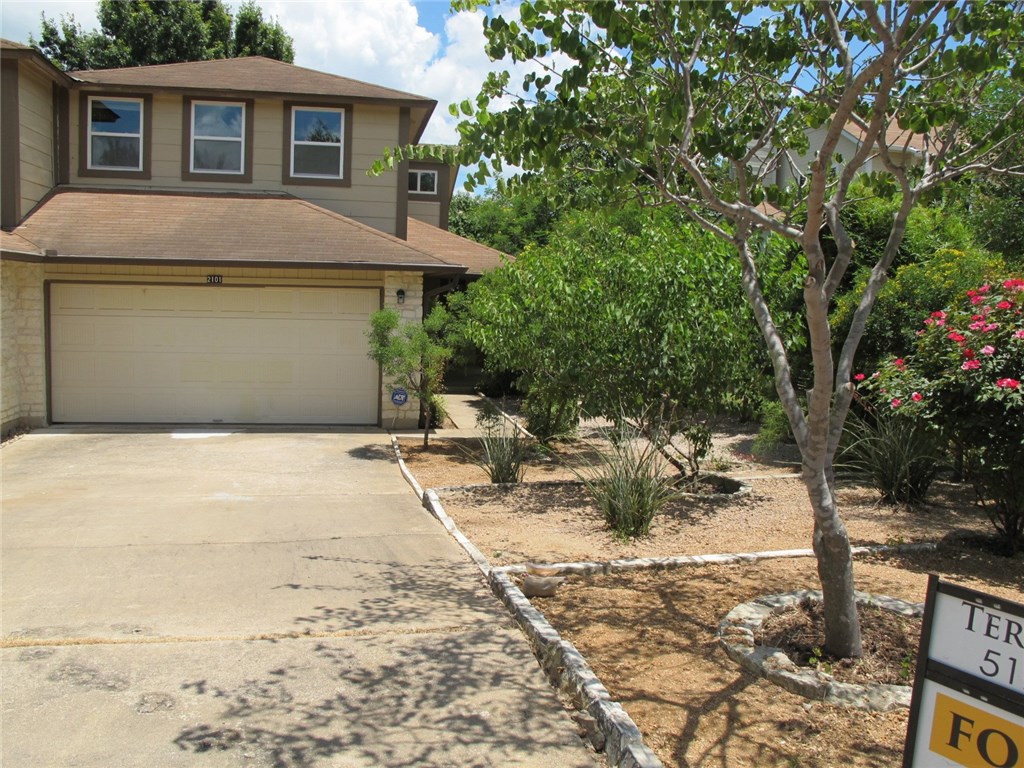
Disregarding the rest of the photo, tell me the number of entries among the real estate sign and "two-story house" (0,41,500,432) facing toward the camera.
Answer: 2

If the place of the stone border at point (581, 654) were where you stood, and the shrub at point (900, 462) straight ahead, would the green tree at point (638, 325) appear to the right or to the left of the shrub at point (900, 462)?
left

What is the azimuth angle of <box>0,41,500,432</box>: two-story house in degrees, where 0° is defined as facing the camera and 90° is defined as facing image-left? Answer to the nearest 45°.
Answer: approximately 0°

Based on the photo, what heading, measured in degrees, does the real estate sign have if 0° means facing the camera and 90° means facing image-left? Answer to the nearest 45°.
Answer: approximately 0°

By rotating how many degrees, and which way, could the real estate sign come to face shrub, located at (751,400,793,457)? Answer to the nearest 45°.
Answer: approximately 180°

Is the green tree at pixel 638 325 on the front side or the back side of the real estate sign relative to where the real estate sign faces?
on the back side

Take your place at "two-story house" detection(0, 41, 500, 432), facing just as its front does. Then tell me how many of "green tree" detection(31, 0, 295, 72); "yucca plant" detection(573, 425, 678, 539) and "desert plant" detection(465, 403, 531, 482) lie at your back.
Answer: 1

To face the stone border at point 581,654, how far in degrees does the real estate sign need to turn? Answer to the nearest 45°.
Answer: approximately 135° to its right

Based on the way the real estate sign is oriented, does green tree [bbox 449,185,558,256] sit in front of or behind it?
behind

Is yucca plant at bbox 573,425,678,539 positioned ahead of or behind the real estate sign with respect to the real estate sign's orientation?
behind

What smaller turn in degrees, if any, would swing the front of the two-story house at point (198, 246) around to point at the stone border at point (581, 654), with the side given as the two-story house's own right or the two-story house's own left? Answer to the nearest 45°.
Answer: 0° — it already faces it

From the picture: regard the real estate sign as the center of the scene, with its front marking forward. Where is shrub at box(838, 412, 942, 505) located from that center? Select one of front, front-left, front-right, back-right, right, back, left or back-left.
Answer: back

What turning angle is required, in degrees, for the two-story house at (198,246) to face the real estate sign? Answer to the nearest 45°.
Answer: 0° — it already faces it

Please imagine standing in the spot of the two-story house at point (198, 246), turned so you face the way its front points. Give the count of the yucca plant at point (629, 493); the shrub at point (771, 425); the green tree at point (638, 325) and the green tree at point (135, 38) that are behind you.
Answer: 1

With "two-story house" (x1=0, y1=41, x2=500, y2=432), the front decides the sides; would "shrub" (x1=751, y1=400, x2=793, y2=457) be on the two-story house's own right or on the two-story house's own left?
on the two-story house's own left
